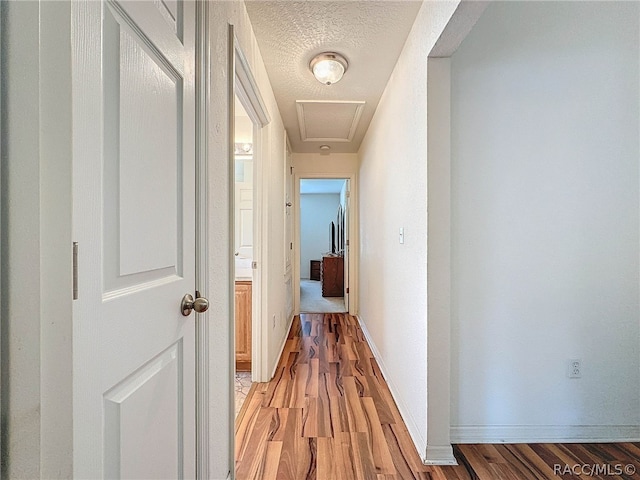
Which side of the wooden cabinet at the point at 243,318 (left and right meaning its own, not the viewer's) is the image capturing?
front

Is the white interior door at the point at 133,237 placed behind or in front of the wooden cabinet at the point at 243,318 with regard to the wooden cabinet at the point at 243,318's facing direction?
in front
